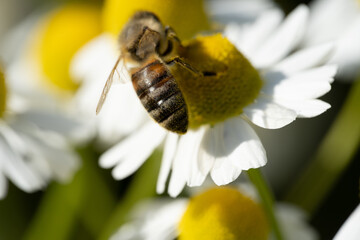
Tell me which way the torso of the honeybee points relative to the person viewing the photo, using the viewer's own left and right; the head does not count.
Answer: facing away from the viewer and to the left of the viewer

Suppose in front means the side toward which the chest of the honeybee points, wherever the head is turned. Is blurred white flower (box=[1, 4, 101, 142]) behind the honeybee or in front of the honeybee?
in front

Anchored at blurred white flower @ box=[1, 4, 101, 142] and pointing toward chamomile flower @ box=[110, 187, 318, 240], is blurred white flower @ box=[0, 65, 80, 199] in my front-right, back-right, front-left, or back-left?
front-right
